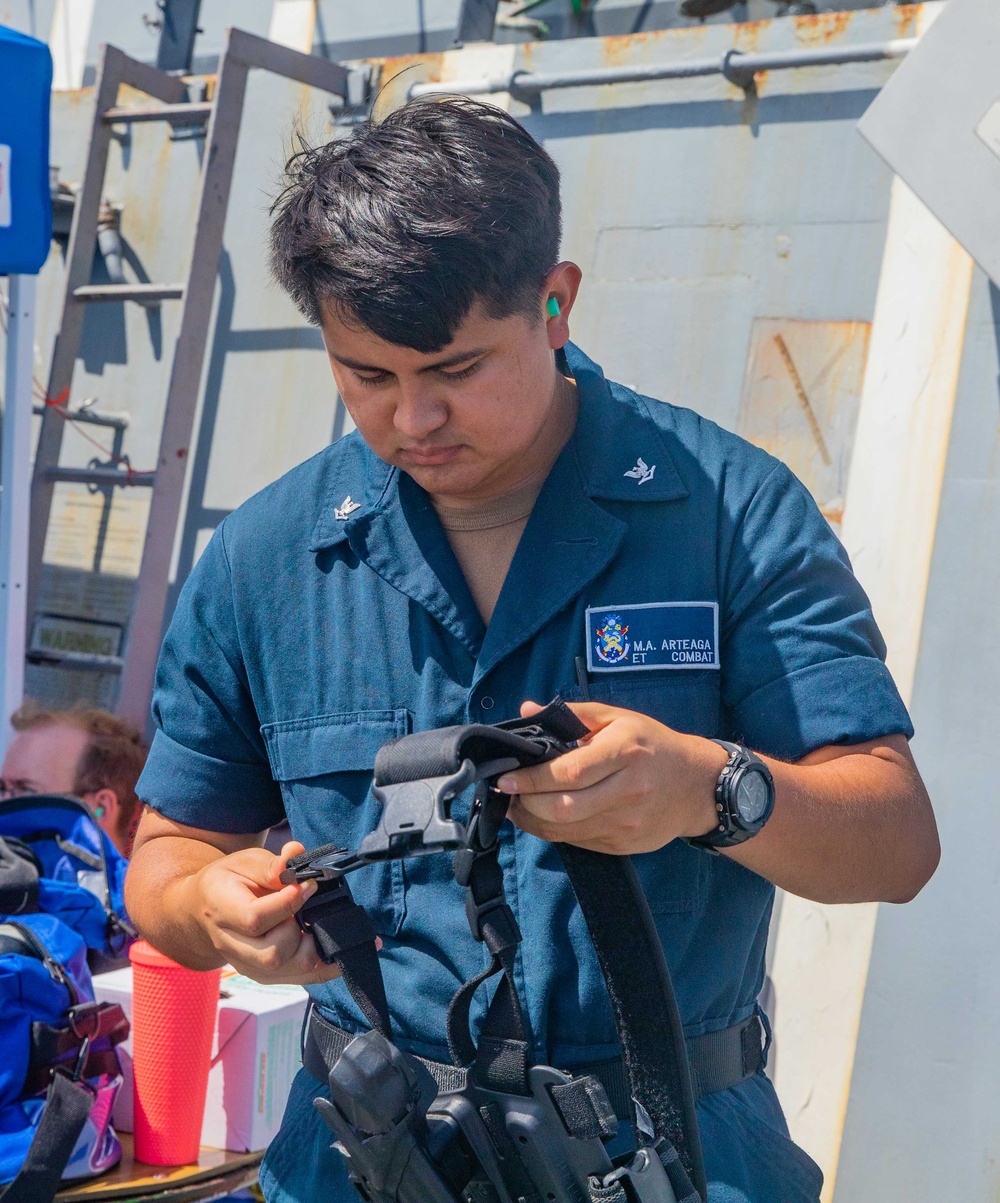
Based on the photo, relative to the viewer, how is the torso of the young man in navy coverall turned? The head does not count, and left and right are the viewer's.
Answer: facing the viewer
